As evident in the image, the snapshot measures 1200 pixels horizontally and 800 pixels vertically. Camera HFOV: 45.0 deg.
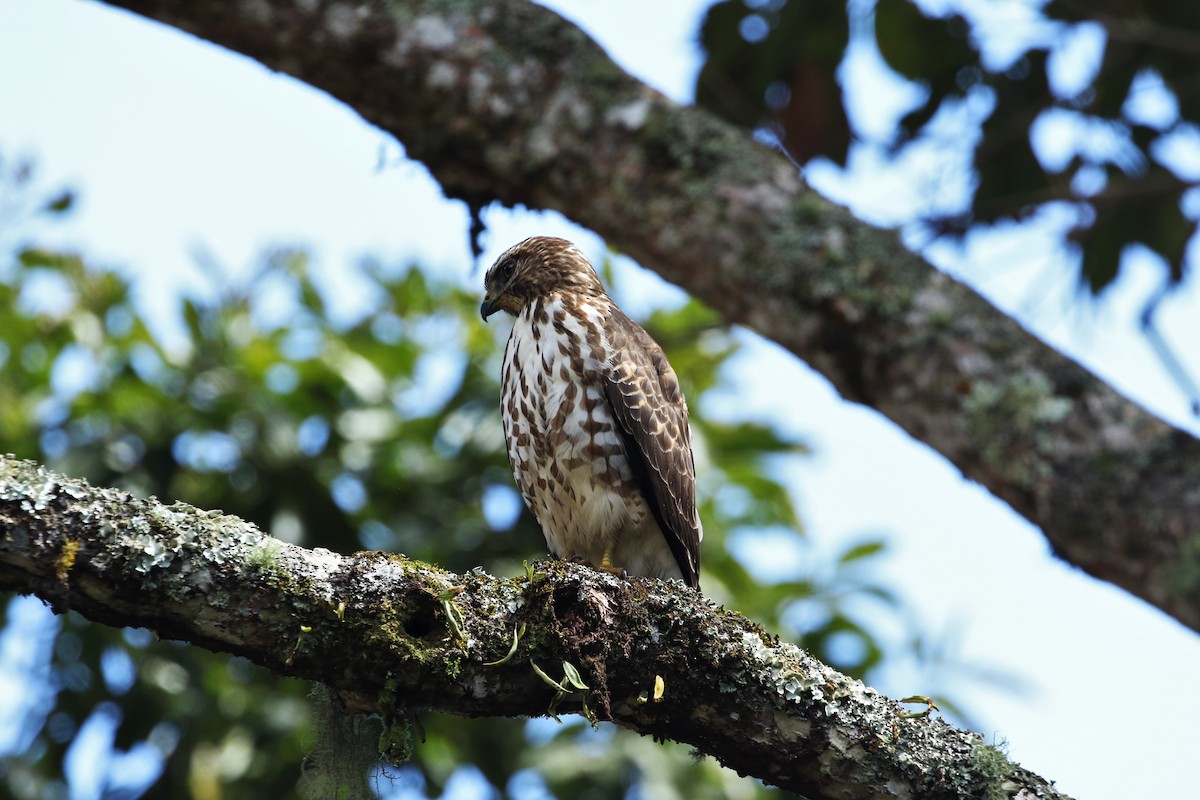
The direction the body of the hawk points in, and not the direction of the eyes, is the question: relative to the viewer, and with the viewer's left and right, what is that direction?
facing the viewer and to the left of the viewer
